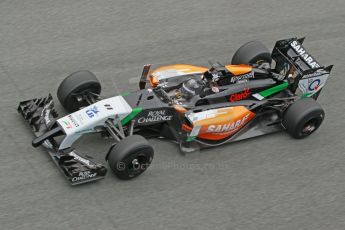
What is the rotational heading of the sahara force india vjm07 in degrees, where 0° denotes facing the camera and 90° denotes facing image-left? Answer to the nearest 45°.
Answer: approximately 45°
